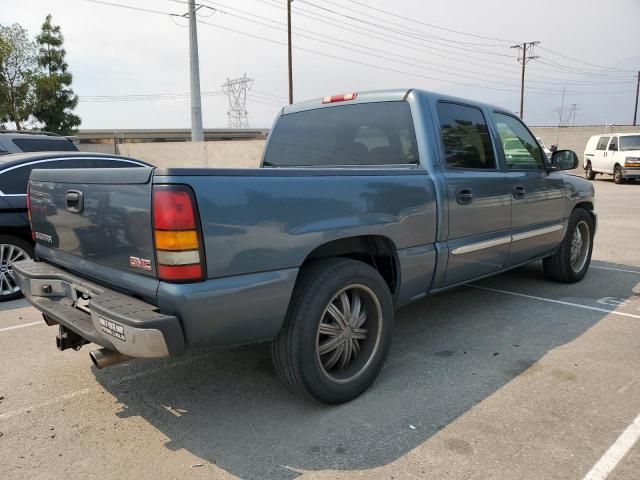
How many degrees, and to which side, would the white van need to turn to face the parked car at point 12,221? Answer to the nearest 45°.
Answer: approximately 45° to its right

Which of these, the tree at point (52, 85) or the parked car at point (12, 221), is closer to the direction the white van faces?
the parked car

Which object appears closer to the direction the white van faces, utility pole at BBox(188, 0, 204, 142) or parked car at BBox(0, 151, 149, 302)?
the parked car

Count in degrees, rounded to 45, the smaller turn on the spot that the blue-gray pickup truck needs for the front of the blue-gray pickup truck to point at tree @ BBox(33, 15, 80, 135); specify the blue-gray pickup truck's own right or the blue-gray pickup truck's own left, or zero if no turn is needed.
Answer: approximately 90° to the blue-gray pickup truck's own left

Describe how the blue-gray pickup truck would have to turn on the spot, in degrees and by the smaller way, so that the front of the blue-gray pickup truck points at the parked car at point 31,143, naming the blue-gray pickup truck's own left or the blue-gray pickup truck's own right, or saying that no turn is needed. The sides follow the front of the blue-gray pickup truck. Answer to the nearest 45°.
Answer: approximately 90° to the blue-gray pickup truck's own left

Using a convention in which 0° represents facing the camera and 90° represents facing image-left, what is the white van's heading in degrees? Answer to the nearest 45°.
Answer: approximately 315°

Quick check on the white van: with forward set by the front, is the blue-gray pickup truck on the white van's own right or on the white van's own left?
on the white van's own right

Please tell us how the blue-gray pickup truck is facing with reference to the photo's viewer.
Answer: facing away from the viewer and to the right of the viewer

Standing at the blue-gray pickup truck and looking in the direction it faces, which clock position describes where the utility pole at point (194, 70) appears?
The utility pole is roughly at 10 o'clock from the blue-gray pickup truck.
